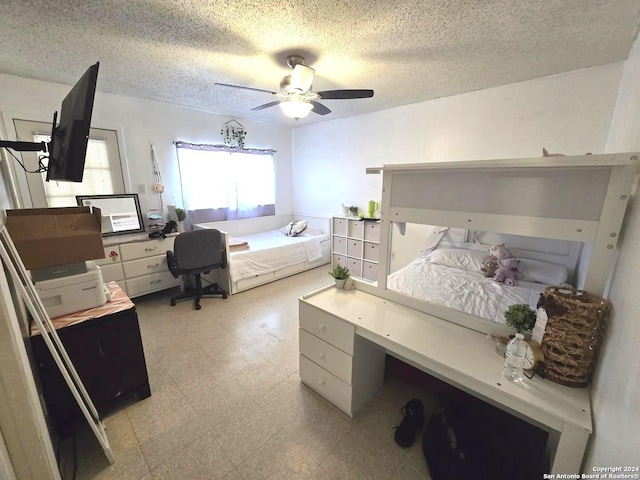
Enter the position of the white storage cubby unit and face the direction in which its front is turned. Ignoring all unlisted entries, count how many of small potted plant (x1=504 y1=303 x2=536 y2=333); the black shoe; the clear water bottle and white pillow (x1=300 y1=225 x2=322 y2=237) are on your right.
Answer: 1

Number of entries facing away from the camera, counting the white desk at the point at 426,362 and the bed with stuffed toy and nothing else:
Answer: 0

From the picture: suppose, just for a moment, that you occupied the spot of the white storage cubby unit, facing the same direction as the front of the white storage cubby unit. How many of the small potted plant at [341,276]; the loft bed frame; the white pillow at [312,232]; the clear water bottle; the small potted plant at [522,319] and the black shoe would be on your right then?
1

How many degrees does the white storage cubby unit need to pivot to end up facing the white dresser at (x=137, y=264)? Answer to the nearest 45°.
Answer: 0° — it already faces it

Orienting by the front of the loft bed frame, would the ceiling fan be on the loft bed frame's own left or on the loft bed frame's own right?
on the loft bed frame's own right

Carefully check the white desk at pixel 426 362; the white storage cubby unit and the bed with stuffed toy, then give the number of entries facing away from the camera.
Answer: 0

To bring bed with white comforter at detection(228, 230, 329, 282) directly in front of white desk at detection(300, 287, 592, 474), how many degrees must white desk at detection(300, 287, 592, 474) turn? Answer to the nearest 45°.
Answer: approximately 90° to its right

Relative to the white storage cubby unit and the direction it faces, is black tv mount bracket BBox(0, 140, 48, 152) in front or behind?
in front

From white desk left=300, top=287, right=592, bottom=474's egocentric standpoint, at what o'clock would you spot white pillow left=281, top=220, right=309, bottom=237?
The white pillow is roughly at 3 o'clock from the white desk.
